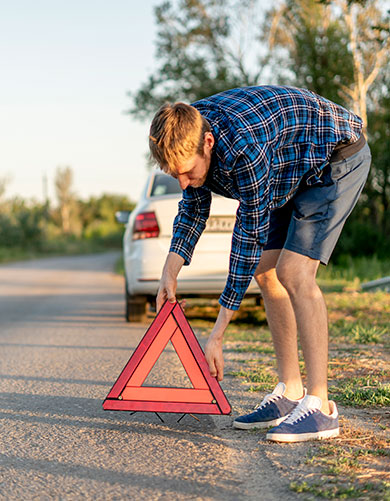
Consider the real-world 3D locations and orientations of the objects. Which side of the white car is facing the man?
back

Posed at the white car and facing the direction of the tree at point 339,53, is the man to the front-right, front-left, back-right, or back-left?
back-right

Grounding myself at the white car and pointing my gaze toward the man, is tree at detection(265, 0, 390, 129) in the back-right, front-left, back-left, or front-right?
back-left

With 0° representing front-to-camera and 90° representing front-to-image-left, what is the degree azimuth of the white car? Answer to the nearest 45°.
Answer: approximately 180°

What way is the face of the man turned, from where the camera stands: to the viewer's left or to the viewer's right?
to the viewer's left

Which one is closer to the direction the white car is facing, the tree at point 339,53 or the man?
the tree

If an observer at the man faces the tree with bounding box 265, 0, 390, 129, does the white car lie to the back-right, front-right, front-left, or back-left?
front-left

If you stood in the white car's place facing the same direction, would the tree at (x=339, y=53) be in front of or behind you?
in front
